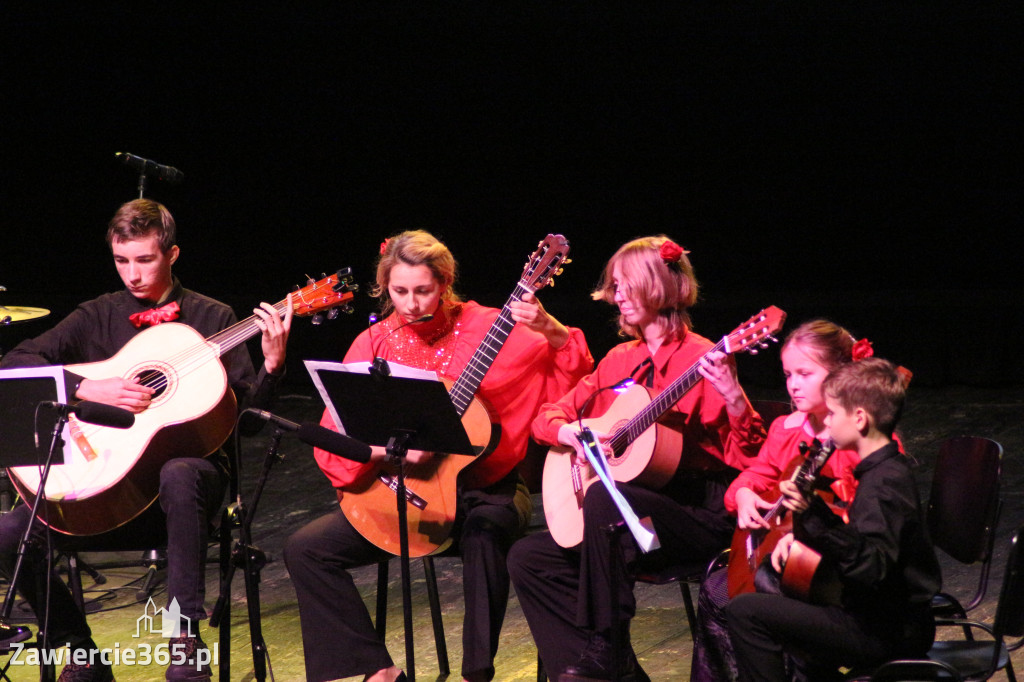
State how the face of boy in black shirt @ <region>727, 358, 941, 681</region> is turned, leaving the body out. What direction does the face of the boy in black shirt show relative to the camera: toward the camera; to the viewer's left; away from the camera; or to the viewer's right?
to the viewer's left

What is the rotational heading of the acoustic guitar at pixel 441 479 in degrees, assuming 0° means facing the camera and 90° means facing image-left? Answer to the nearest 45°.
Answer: approximately 45°

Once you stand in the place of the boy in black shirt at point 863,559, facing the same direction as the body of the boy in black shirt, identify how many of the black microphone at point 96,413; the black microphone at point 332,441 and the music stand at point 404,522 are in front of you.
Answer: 3

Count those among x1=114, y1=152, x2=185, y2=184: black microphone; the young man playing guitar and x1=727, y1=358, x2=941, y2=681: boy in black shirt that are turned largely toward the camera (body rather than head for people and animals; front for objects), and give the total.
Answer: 1

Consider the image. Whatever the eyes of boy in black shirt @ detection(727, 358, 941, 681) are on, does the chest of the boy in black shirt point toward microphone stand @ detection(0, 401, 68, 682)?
yes

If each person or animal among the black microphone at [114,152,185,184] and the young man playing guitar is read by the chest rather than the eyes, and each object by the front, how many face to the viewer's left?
0

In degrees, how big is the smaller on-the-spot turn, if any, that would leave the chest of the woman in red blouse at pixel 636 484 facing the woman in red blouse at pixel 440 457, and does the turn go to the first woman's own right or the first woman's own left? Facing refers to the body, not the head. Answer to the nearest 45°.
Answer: approximately 45° to the first woman's own right

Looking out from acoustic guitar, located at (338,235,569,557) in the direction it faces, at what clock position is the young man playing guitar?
The young man playing guitar is roughly at 2 o'clock from the acoustic guitar.

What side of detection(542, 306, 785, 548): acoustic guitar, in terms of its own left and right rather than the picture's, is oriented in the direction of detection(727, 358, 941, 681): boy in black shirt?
left

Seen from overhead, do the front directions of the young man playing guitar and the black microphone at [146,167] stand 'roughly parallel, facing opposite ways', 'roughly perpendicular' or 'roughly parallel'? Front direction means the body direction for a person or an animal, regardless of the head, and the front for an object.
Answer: roughly perpendicular

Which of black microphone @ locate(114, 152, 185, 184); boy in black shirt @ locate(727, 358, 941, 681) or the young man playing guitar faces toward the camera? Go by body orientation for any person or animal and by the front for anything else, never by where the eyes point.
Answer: the young man playing guitar

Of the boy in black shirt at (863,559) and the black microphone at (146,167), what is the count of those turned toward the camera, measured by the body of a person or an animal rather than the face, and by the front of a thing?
0

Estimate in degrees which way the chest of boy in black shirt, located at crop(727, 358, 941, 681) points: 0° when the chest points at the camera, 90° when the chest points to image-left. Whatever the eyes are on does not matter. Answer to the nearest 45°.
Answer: approximately 90°

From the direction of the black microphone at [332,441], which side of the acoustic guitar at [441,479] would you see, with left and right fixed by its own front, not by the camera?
front
